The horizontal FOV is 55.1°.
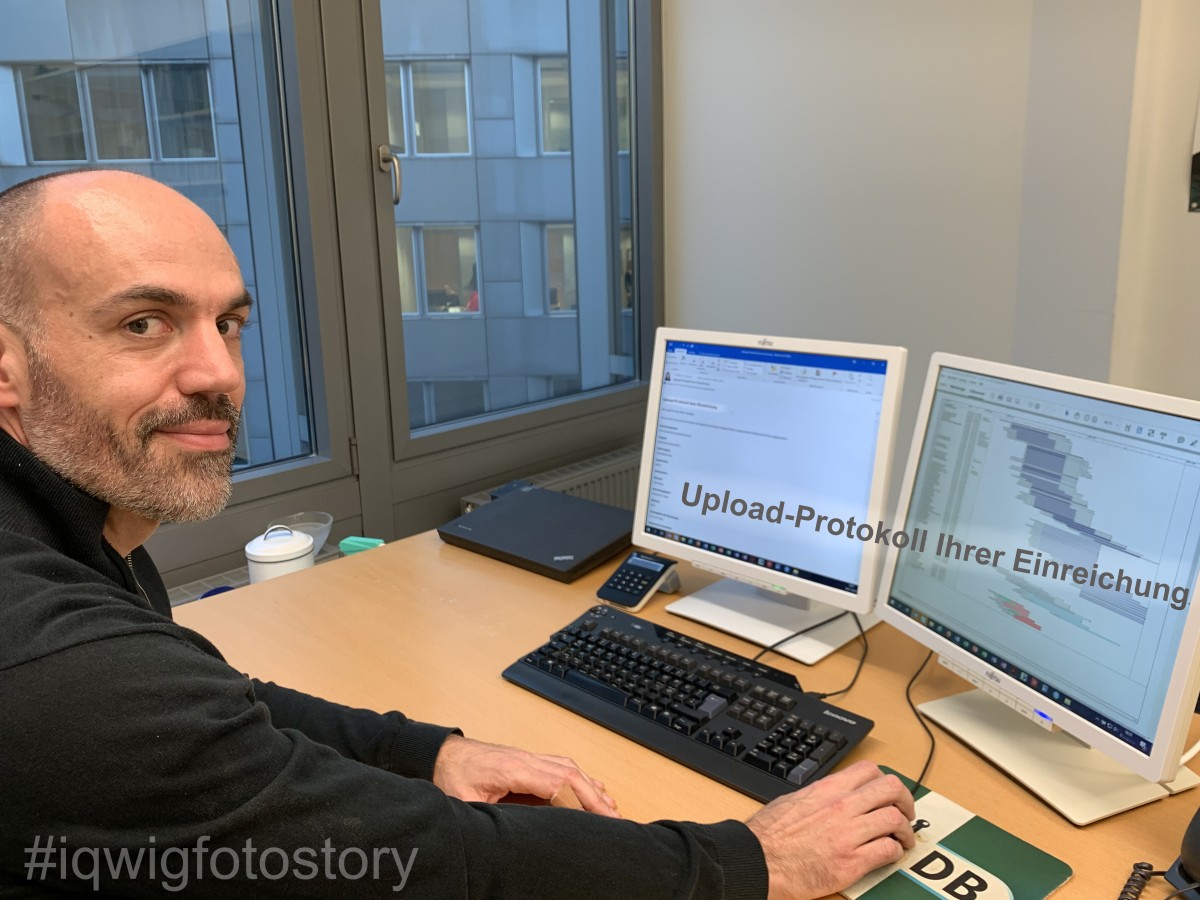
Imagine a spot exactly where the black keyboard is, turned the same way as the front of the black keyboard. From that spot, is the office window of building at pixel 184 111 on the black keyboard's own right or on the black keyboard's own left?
on the black keyboard's own right

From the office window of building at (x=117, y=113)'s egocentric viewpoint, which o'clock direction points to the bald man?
The bald man is roughly at 12 o'clock from the office window of building.

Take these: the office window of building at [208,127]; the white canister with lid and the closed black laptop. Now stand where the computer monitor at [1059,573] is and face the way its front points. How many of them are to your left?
0

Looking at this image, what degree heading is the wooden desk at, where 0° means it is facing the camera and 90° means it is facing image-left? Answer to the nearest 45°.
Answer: approximately 45°

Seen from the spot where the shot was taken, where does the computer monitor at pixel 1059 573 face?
facing the viewer and to the left of the viewer

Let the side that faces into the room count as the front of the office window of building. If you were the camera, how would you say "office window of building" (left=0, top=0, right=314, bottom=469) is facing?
facing the viewer

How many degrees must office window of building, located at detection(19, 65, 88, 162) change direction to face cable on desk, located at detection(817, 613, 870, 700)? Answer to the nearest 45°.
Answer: approximately 45° to its left

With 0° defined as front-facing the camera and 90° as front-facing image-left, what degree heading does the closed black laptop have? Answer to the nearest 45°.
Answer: approximately 45°

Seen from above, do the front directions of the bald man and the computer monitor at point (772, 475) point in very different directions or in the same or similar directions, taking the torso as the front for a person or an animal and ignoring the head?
very different directions

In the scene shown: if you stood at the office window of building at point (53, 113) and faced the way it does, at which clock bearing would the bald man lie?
The bald man is roughly at 12 o'clock from the office window of building.

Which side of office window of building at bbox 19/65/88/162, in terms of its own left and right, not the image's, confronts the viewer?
front

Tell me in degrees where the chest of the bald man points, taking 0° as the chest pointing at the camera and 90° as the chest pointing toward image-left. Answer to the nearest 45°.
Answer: approximately 270°

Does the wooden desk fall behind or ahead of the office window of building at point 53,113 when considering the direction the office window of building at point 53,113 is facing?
ahead

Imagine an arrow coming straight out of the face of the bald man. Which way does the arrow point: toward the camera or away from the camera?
toward the camera

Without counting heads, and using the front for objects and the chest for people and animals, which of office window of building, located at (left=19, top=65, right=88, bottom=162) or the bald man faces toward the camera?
the office window of building

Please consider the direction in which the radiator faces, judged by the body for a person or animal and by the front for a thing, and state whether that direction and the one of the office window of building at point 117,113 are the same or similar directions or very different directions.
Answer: same or similar directions

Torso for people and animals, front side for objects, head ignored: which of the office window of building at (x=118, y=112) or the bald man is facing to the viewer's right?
the bald man

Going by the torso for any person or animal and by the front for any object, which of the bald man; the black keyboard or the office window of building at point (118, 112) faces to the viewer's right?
the bald man

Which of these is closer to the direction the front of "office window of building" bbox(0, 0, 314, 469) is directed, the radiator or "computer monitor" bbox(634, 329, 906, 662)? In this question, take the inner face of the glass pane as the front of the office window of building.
the computer monitor

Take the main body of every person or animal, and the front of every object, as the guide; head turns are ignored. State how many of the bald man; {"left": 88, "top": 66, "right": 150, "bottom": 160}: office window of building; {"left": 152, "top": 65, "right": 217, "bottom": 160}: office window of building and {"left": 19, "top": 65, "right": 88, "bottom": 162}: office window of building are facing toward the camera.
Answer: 3
